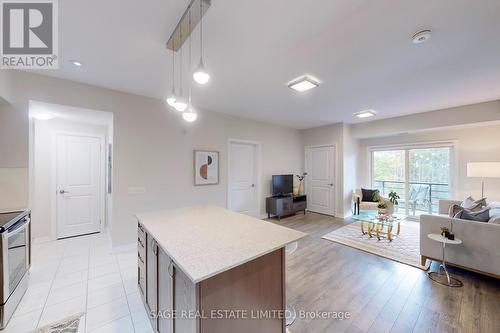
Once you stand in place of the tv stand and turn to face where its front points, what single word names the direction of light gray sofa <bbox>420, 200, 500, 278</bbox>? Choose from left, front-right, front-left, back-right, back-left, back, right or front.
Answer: front

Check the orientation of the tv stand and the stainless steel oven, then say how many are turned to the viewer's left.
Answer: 0

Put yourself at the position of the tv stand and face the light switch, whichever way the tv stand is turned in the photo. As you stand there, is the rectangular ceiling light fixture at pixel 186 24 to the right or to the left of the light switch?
left

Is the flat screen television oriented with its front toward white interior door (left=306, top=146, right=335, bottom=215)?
no

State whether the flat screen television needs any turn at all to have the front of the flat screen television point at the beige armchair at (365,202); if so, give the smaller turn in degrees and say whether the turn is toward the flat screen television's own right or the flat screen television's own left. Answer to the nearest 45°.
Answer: approximately 45° to the flat screen television's own left

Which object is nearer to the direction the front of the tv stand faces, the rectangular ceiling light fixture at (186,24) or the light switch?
the rectangular ceiling light fixture

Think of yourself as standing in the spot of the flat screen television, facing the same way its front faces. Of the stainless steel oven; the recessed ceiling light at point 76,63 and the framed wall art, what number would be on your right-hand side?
3

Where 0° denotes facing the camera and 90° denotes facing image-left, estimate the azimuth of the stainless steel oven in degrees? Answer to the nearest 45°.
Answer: approximately 270°

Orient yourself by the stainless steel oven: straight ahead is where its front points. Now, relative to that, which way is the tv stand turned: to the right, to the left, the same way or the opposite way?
to the right

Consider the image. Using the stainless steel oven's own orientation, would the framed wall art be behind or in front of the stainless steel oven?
in front

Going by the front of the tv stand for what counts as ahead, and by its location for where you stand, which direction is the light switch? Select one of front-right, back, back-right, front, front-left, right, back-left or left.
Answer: right

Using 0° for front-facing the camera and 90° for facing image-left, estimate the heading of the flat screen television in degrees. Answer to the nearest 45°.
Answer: approximately 315°

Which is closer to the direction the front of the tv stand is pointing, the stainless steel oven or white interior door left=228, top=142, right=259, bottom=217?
the stainless steel oven

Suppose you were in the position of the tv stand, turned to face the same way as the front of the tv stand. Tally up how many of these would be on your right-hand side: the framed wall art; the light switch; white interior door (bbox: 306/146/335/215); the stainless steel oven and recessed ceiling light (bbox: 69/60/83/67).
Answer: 4

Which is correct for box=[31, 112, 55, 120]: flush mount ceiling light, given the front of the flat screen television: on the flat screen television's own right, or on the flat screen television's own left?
on the flat screen television's own right

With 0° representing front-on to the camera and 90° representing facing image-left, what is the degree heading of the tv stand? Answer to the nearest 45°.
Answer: approximately 315°

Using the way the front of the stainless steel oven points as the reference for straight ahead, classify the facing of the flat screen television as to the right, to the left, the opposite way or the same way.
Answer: to the right
